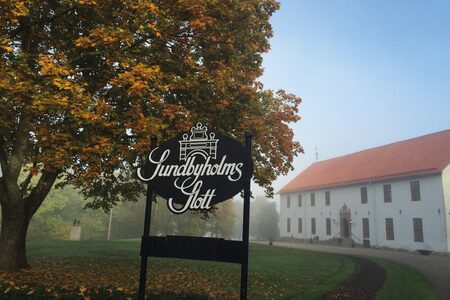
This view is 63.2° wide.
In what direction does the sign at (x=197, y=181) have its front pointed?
toward the camera

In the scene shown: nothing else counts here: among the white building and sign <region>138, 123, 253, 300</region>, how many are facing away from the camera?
0

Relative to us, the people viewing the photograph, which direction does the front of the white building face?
facing the viewer and to the left of the viewer

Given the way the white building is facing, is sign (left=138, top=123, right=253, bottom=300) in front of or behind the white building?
in front

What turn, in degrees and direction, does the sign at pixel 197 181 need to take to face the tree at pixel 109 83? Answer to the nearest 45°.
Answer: approximately 135° to its right

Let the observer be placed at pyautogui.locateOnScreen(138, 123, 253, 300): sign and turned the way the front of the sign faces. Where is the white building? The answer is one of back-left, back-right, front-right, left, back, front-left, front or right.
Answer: back-left
